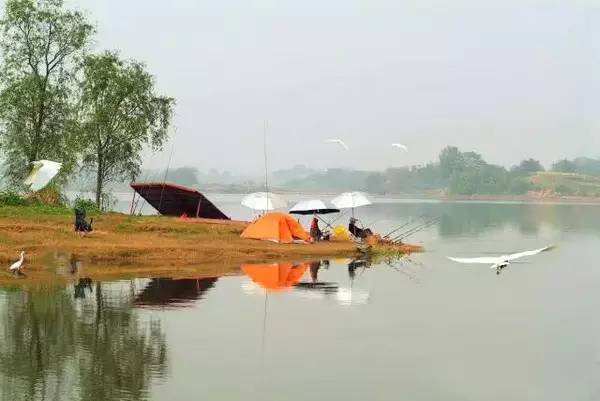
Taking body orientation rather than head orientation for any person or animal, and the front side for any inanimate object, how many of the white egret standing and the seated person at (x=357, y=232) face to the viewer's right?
2

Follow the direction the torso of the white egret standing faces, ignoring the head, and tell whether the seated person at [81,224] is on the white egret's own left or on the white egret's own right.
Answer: on the white egret's own left

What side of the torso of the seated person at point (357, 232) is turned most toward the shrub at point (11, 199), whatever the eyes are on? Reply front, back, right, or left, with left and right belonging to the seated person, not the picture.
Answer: back

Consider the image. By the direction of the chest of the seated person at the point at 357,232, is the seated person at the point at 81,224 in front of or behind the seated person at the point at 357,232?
behind

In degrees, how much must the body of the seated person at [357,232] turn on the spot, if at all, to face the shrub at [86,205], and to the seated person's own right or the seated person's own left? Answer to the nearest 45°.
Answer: approximately 180°

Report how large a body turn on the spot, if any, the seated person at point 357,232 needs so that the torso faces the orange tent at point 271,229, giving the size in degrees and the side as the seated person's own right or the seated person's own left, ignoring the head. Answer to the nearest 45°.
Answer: approximately 135° to the seated person's own right

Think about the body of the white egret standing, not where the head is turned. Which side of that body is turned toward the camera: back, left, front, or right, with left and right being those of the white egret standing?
right

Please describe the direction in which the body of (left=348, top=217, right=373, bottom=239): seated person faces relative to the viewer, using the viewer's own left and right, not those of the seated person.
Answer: facing to the right of the viewer
